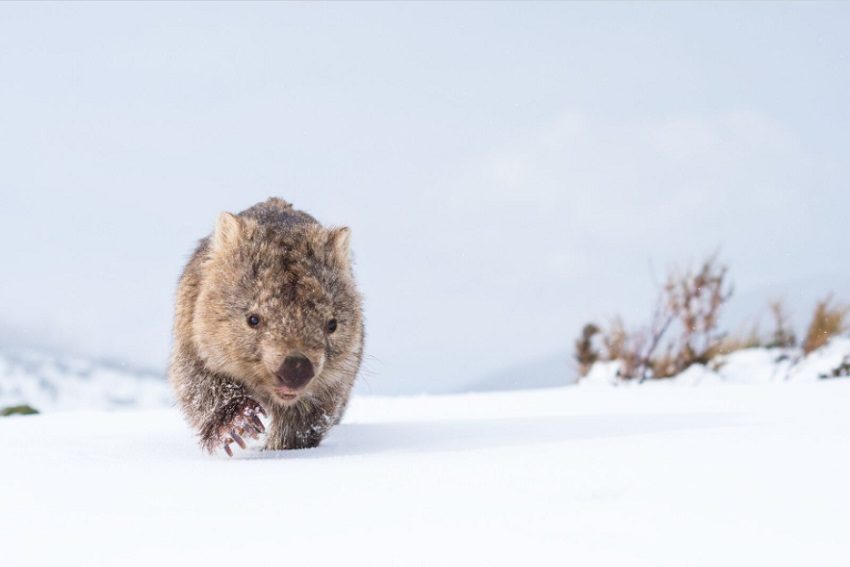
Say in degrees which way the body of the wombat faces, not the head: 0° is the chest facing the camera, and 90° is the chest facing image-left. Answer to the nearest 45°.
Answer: approximately 0°

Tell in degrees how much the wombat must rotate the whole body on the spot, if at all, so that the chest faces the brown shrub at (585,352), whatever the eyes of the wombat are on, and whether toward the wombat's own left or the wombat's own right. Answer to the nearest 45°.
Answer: approximately 135° to the wombat's own left
